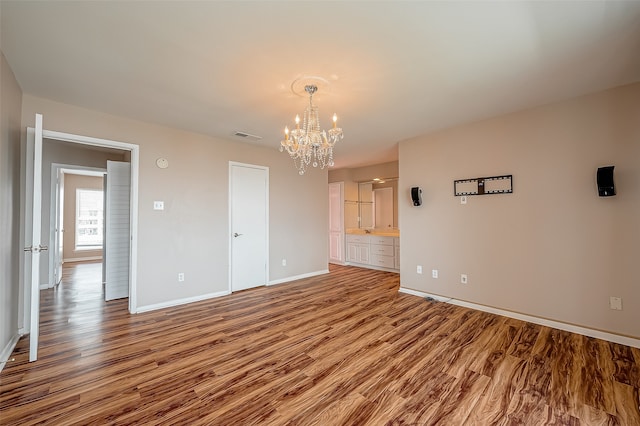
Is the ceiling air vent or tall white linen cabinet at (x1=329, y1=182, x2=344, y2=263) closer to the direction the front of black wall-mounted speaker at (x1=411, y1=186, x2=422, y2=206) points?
the ceiling air vent

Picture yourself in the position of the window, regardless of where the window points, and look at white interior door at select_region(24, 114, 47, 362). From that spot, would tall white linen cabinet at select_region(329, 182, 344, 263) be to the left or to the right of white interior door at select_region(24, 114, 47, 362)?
left

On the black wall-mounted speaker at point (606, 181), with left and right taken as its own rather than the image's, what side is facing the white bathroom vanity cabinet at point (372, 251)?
right

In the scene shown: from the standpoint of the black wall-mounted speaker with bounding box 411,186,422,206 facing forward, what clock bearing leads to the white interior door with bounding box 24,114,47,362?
The white interior door is roughly at 12 o'clock from the black wall-mounted speaker.

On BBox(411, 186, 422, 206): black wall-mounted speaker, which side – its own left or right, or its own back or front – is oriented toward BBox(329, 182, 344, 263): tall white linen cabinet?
right

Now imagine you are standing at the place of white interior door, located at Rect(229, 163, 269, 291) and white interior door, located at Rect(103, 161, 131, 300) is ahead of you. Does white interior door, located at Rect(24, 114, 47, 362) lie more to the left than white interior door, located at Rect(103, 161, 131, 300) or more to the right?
left

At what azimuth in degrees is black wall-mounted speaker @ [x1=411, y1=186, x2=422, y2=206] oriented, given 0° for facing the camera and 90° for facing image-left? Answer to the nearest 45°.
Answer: approximately 45°

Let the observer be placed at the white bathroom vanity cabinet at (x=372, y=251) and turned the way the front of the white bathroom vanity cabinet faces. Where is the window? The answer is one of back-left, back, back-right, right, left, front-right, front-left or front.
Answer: front-right
